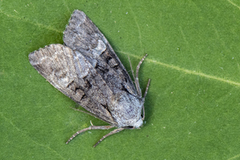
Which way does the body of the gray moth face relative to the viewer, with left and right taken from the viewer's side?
facing the viewer and to the right of the viewer
